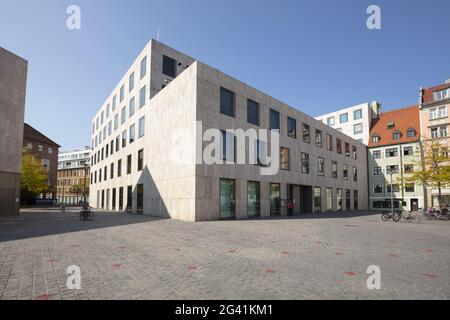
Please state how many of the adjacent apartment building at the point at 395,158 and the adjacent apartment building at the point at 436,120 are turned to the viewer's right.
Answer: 0

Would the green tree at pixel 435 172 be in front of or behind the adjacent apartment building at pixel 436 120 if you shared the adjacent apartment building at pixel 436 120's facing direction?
in front

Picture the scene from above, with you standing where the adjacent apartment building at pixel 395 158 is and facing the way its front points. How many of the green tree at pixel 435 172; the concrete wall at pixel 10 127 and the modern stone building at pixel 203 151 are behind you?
0

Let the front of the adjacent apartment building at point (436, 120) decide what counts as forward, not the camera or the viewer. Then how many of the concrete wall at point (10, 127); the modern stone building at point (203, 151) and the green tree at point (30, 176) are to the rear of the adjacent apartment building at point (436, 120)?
0

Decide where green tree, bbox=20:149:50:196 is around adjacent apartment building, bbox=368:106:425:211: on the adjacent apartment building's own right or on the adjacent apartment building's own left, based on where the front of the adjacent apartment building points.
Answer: on the adjacent apartment building's own right

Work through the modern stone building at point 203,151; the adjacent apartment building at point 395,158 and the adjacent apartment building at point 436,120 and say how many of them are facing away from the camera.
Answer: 0

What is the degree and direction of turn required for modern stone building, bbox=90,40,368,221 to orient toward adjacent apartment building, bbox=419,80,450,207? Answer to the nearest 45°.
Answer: approximately 90° to its left

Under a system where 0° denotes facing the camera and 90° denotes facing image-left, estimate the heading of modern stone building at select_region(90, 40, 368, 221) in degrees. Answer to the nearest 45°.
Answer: approximately 315°

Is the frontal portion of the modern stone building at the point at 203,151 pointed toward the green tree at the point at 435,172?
no

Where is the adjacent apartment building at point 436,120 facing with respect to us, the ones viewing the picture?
facing the viewer and to the left of the viewer

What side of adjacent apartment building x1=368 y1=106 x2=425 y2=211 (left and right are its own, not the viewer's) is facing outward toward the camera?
front

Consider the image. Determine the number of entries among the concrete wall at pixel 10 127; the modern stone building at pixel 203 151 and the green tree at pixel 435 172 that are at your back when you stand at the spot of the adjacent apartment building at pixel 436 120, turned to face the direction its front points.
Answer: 0

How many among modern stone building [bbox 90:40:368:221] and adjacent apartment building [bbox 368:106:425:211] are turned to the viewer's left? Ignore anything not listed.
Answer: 0
